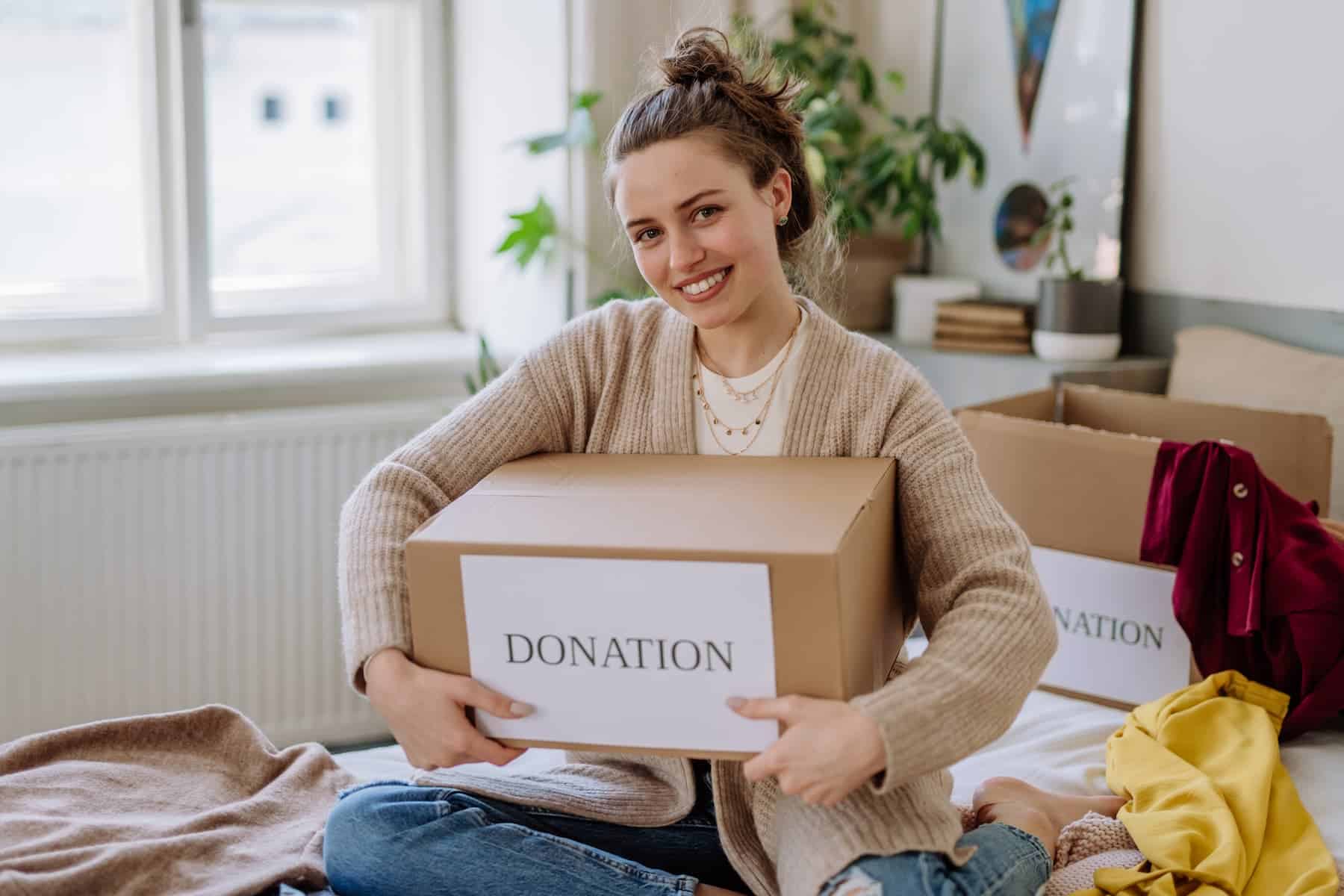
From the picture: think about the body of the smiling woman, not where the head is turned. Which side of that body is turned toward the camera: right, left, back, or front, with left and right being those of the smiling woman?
front

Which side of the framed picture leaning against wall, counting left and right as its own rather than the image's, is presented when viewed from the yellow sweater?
front

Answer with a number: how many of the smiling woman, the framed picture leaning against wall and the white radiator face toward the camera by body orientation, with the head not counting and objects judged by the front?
3

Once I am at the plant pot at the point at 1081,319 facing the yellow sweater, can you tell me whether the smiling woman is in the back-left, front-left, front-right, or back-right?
front-right

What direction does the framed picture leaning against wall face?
toward the camera

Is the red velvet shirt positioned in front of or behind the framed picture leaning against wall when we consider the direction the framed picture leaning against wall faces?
in front

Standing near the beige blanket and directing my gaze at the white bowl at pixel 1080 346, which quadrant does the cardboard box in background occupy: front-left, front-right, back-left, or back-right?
front-right

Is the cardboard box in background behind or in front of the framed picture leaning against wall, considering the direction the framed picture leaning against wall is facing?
in front

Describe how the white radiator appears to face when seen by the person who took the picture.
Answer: facing the viewer

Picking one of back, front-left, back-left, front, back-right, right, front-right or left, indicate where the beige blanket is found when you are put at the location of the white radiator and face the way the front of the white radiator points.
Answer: front

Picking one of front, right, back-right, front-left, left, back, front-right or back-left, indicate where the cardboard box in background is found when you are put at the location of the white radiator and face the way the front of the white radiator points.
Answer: front-left

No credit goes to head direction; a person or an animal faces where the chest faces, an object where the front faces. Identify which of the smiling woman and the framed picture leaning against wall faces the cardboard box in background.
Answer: the framed picture leaning against wall

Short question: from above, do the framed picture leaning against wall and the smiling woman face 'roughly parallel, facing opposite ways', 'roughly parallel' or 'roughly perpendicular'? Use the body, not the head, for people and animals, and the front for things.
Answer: roughly parallel

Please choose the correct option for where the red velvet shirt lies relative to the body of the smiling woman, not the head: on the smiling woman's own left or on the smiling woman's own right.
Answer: on the smiling woman's own left
